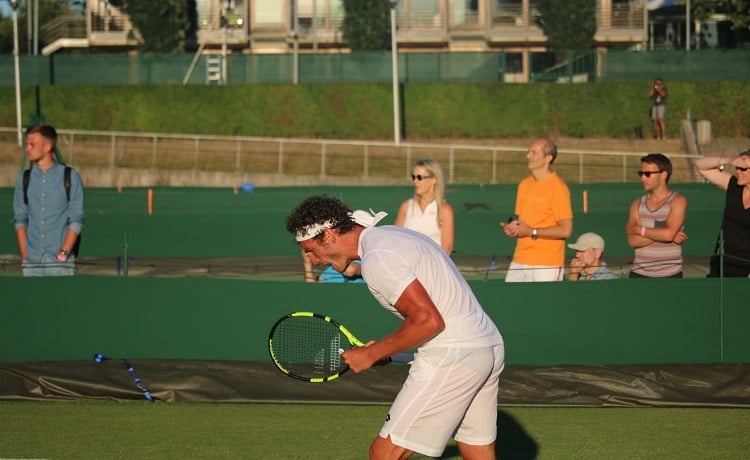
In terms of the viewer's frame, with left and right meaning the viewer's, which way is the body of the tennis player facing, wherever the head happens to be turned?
facing to the left of the viewer

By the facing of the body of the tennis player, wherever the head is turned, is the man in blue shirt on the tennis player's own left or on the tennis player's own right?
on the tennis player's own right

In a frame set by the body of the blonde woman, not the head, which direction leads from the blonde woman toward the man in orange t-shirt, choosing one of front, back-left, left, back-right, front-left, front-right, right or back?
back-left

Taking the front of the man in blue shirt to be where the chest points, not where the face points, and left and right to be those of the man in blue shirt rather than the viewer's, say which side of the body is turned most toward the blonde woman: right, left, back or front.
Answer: left

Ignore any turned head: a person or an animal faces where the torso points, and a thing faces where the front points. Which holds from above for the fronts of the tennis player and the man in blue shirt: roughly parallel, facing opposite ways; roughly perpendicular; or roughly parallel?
roughly perpendicular

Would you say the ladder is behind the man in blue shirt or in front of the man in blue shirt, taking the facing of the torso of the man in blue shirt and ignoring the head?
behind

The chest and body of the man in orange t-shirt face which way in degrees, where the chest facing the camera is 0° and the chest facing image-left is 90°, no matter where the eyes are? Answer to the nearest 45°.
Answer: approximately 45°

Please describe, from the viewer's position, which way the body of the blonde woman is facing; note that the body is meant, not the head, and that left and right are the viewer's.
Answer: facing the viewer and to the left of the viewer

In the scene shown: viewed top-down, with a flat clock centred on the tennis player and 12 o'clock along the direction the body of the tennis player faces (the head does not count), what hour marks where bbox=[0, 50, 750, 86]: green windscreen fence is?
The green windscreen fence is roughly at 3 o'clock from the tennis player.

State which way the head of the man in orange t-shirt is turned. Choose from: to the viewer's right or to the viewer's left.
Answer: to the viewer's left

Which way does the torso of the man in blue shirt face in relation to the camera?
toward the camera

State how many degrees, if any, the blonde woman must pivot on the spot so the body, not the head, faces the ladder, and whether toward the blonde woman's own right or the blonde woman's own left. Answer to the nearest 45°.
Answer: approximately 135° to the blonde woman's own right

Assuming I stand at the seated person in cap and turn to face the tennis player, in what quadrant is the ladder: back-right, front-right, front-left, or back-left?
back-right

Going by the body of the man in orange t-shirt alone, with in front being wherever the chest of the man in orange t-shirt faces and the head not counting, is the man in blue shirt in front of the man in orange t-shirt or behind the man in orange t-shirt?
in front
